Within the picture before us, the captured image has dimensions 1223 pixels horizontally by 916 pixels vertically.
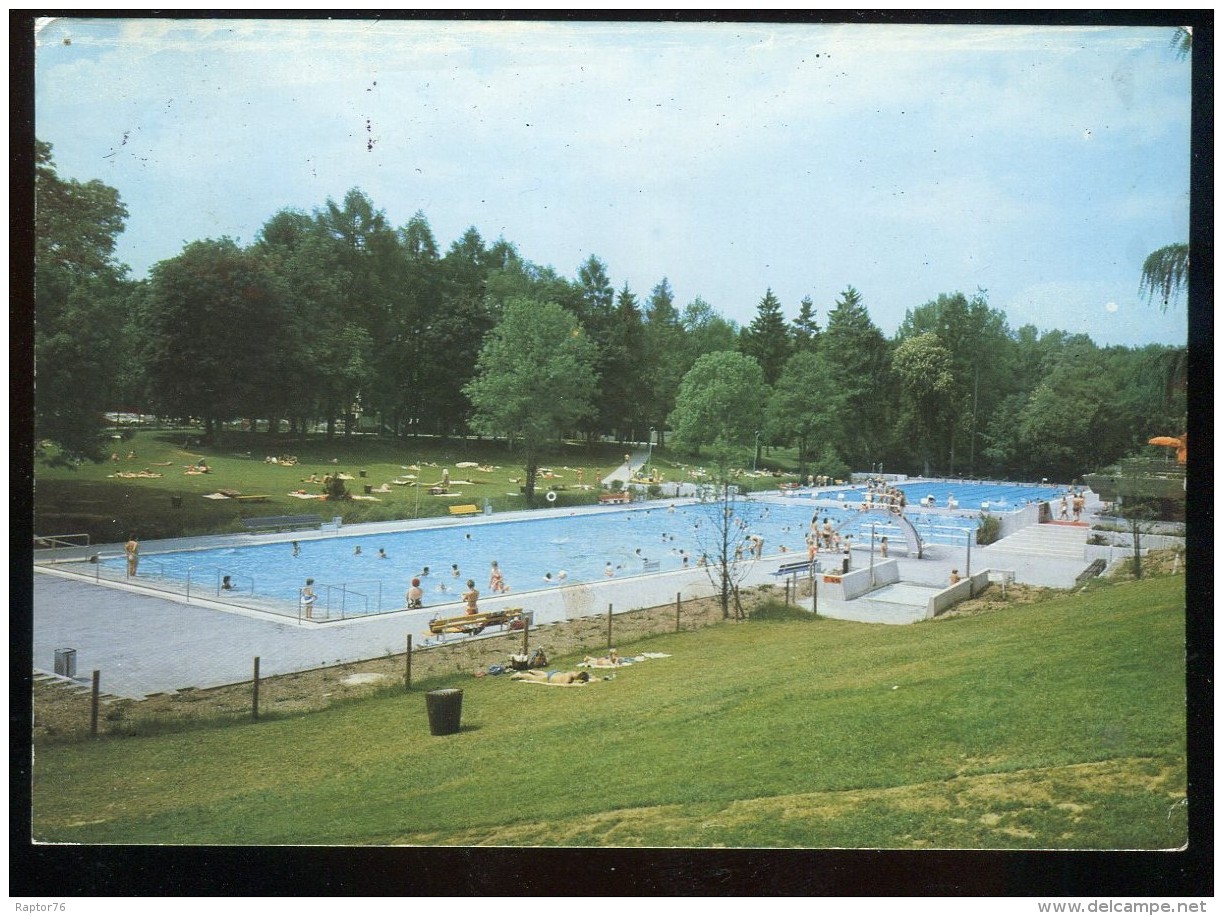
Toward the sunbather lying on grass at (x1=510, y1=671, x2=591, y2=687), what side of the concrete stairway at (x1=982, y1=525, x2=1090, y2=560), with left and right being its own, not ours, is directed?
front

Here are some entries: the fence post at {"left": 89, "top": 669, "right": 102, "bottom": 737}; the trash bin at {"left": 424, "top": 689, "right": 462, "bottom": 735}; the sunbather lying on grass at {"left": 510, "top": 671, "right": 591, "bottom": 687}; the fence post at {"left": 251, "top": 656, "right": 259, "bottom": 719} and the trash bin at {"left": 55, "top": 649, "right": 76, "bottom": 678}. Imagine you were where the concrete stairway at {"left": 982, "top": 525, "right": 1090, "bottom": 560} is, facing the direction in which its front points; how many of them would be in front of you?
5

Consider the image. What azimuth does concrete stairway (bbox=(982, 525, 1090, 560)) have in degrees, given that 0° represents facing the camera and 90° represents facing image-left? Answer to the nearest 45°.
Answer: approximately 45°

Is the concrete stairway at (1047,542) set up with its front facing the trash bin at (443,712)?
yes

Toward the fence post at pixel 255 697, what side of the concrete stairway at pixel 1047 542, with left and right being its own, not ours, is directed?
front

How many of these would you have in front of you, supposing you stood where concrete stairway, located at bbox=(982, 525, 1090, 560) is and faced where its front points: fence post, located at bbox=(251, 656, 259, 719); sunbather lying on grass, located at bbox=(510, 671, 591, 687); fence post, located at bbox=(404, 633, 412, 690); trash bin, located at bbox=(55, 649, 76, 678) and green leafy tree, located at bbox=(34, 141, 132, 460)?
5

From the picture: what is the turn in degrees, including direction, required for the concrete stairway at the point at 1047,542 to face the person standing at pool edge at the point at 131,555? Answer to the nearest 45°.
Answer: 0° — it already faces them

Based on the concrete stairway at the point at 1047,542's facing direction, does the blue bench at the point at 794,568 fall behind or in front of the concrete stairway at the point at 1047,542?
in front

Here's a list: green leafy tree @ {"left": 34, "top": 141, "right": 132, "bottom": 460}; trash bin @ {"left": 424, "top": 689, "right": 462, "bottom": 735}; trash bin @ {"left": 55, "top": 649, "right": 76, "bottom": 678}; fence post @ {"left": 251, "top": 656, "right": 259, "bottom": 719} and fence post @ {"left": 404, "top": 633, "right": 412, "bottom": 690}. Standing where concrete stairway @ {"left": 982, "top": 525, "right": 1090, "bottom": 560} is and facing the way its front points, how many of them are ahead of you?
5

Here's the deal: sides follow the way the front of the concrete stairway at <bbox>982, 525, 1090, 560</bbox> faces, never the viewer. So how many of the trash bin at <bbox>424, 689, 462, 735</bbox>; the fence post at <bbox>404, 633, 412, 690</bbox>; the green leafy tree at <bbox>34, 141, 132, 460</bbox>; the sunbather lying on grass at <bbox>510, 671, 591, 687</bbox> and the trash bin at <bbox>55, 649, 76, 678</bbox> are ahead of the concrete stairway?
5

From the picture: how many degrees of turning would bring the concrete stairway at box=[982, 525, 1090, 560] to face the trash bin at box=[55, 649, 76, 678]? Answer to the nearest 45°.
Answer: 0° — it already faces it

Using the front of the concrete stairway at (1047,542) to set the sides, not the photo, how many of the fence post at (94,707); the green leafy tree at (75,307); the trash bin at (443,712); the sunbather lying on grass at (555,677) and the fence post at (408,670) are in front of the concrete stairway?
5

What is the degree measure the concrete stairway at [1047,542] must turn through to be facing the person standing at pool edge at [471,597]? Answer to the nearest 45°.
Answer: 0° — it already faces them

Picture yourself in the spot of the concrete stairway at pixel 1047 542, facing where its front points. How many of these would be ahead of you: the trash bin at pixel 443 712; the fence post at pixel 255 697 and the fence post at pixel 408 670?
3
